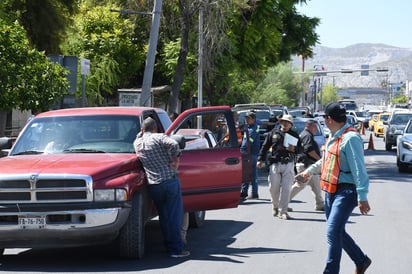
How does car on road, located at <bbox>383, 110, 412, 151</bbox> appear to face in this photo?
toward the camera

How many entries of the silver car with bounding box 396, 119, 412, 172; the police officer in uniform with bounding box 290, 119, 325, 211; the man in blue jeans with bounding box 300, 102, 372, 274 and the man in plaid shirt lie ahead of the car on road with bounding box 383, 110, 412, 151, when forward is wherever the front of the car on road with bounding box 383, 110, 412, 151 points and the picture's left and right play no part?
4

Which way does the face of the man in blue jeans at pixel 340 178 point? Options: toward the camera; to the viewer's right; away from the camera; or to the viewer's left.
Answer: to the viewer's left

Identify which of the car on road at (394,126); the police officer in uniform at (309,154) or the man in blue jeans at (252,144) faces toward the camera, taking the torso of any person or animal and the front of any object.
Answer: the car on road

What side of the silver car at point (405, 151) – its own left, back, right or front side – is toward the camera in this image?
front

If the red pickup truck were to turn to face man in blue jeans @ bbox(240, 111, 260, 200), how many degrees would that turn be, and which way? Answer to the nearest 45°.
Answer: approximately 180°

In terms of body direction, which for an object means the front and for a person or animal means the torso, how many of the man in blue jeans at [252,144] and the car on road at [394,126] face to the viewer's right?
0

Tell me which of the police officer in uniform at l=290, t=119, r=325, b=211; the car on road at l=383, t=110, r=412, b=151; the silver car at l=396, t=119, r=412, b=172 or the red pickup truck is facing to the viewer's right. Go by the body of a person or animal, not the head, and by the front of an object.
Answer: the police officer in uniform

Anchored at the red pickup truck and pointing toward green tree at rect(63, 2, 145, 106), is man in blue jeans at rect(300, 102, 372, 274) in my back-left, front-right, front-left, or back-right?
back-right

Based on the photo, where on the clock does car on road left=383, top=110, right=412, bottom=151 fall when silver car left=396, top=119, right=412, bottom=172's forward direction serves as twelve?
The car on road is roughly at 6 o'clock from the silver car.

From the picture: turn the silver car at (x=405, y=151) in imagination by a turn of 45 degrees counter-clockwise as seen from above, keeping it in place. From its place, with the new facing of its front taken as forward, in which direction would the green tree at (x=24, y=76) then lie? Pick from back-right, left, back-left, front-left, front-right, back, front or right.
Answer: right

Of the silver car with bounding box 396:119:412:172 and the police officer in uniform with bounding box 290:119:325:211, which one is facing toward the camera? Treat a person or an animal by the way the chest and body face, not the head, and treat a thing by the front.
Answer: the silver car
